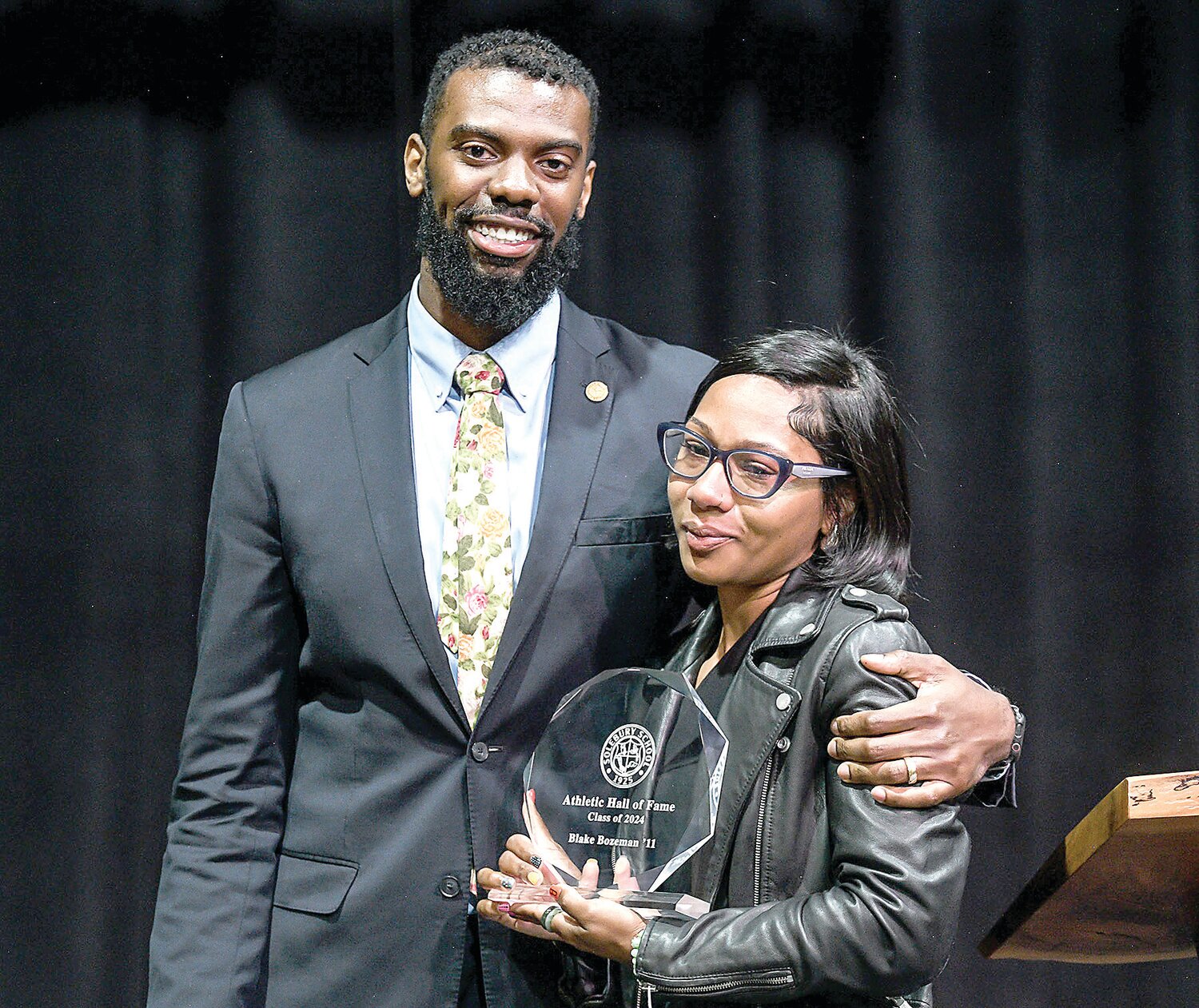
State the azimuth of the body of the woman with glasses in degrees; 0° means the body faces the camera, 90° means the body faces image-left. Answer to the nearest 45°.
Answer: approximately 45°

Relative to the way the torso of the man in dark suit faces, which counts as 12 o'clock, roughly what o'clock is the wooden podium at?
The wooden podium is roughly at 10 o'clock from the man in dark suit.

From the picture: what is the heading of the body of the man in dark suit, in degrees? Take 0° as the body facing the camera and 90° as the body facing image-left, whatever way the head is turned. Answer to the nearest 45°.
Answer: approximately 0°

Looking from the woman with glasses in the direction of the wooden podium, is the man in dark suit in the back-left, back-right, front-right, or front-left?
back-left
